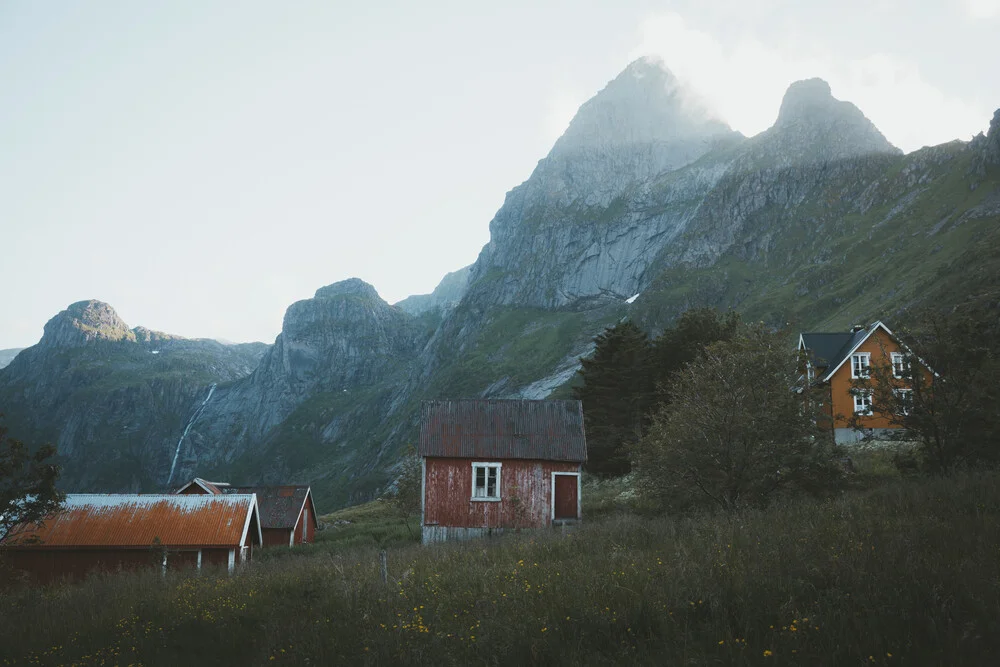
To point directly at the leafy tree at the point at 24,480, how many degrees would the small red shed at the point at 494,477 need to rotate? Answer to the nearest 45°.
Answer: approximately 45° to its right

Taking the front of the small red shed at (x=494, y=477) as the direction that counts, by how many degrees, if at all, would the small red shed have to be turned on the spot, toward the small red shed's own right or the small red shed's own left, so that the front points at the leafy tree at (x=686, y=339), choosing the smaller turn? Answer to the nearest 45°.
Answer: approximately 135° to the small red shed's own left

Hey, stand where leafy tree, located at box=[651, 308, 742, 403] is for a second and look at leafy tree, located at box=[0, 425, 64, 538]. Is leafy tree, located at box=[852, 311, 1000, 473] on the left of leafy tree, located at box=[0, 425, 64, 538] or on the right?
left

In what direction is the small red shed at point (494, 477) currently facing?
toward the camera

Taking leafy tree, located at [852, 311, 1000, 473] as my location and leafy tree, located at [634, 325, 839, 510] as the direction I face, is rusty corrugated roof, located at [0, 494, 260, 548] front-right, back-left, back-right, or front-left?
front-right

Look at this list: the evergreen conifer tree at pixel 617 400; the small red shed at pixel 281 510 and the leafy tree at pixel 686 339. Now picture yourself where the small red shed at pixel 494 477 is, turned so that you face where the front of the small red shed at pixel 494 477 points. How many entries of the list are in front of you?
0

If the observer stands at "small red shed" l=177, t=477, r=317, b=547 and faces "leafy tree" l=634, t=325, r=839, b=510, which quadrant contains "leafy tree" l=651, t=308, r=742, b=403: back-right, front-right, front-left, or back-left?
front-left

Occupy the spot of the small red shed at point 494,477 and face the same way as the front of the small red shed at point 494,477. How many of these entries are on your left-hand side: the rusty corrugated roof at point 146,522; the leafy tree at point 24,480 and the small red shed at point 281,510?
0

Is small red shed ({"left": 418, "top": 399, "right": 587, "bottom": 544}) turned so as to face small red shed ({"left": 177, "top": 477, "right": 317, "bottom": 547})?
no

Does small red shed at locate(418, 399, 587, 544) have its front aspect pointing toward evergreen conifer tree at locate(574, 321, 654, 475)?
no

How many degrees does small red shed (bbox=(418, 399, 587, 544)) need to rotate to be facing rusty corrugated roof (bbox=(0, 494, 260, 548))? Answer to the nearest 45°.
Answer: approximately 90° to its right
